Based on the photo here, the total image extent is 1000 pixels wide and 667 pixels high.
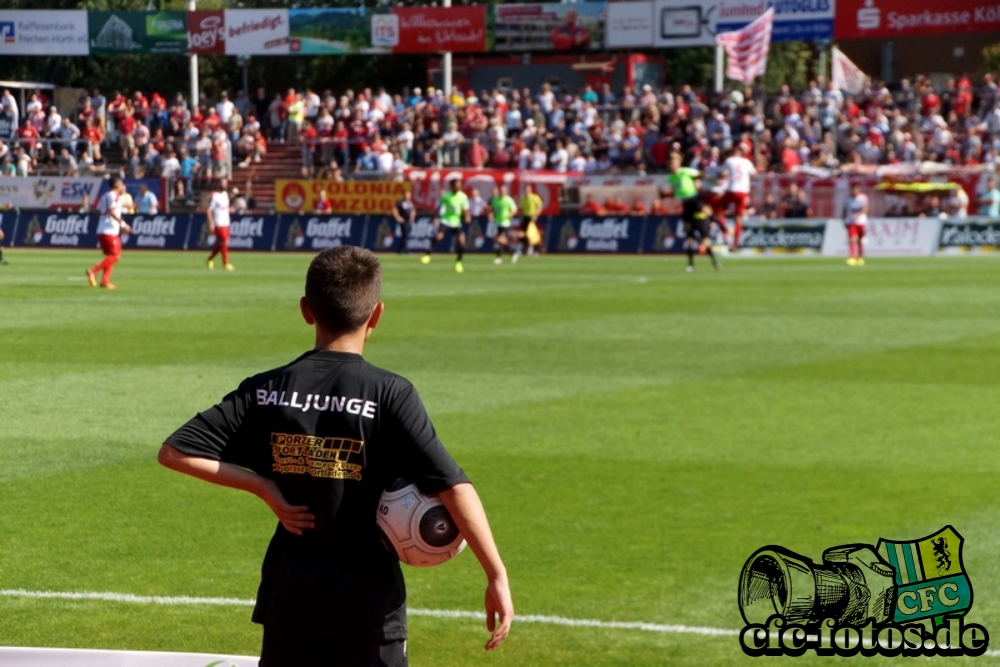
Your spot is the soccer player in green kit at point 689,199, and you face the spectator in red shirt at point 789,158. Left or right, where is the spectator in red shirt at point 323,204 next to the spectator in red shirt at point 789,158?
left

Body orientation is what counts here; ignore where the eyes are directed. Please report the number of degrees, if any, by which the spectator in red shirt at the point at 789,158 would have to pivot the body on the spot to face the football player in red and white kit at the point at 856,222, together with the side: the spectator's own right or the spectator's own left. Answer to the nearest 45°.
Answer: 0° — they already face them

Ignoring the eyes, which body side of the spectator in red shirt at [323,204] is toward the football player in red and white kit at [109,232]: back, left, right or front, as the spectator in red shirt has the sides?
front

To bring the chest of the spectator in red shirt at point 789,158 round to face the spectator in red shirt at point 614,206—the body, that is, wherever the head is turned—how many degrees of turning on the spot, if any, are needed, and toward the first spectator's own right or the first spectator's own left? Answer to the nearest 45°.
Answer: approximately 90° to the first spectator's own right

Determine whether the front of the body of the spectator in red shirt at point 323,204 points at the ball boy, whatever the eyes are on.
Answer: yes

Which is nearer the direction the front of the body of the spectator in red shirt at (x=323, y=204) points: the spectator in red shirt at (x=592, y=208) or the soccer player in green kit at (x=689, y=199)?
the soccer player in green kit

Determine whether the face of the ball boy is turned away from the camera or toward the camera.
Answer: away from the camera

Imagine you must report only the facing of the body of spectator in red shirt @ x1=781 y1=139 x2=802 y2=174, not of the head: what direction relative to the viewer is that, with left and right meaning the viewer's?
facing the viewer

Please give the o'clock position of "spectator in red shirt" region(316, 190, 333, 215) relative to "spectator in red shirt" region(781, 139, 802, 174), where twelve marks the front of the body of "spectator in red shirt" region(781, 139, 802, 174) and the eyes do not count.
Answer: "spectator in red shirt" region(316, 190, 333, 215) is roughly at 3 o'clock from "spectator in red shirt" region(781, 139, 802, 174).
